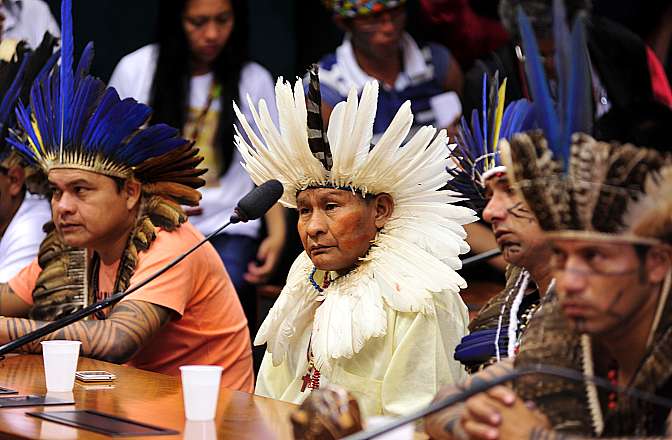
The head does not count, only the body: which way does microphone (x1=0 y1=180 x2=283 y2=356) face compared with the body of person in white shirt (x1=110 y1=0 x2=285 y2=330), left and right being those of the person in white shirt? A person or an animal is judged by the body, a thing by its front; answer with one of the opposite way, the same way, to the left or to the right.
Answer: to the left

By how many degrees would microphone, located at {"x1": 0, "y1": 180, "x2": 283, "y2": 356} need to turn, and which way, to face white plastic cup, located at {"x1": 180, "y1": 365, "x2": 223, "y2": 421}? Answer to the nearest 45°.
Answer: approximately 90° to its right

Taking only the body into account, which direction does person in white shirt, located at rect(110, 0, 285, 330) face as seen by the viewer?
toward the camera

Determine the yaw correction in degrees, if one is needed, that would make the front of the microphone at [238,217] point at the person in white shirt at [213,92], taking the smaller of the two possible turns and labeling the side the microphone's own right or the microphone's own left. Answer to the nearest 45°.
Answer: approximately 90° to the microphone's own left

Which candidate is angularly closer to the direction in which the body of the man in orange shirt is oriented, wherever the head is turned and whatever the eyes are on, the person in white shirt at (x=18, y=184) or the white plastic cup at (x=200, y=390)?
the white plastic cup

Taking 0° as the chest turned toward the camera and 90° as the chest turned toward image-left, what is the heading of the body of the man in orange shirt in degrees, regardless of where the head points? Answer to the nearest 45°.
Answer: approximately 45°

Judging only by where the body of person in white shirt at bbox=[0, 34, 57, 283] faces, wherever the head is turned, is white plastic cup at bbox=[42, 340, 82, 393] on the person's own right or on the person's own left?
on the person's own left

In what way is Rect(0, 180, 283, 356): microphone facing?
to the viewer's right

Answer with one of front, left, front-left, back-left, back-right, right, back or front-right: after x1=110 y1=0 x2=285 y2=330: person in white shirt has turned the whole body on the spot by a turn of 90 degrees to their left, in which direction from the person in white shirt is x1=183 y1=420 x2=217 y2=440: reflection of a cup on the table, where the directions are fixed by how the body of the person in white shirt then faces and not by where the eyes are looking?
right
